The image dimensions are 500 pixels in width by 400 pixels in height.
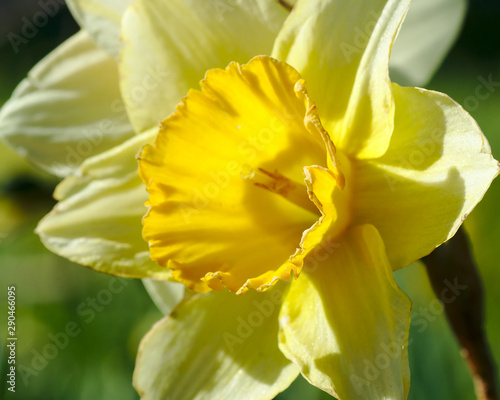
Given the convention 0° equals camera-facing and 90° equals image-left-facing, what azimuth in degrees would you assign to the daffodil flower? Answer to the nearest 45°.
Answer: approximately 45°
